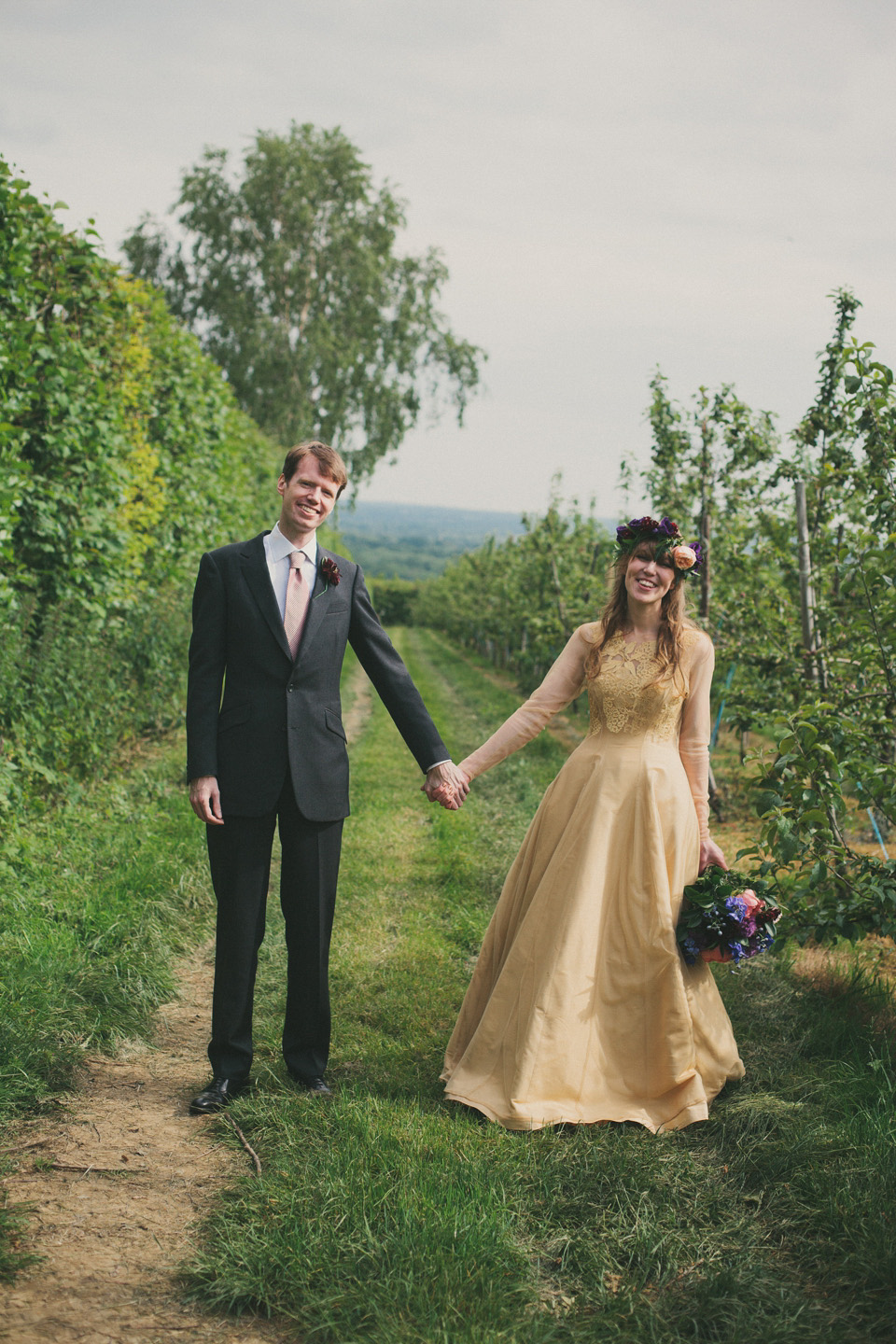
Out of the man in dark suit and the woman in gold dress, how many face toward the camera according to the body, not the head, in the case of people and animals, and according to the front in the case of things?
2

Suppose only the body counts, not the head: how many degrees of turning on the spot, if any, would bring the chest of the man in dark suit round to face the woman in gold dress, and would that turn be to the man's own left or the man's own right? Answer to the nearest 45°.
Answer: approximately 90° to the man's own left

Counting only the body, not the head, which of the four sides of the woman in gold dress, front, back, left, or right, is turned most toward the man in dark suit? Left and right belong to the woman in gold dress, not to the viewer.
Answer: right

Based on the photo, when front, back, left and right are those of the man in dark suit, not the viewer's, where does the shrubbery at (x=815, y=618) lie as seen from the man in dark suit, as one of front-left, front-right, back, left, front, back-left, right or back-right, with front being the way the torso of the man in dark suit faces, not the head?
back-left

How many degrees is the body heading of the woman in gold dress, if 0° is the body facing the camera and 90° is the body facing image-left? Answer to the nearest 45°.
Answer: approximately 0°

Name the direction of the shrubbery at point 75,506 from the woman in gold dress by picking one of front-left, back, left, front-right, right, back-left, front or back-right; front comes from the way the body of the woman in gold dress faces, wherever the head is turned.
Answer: back-right
